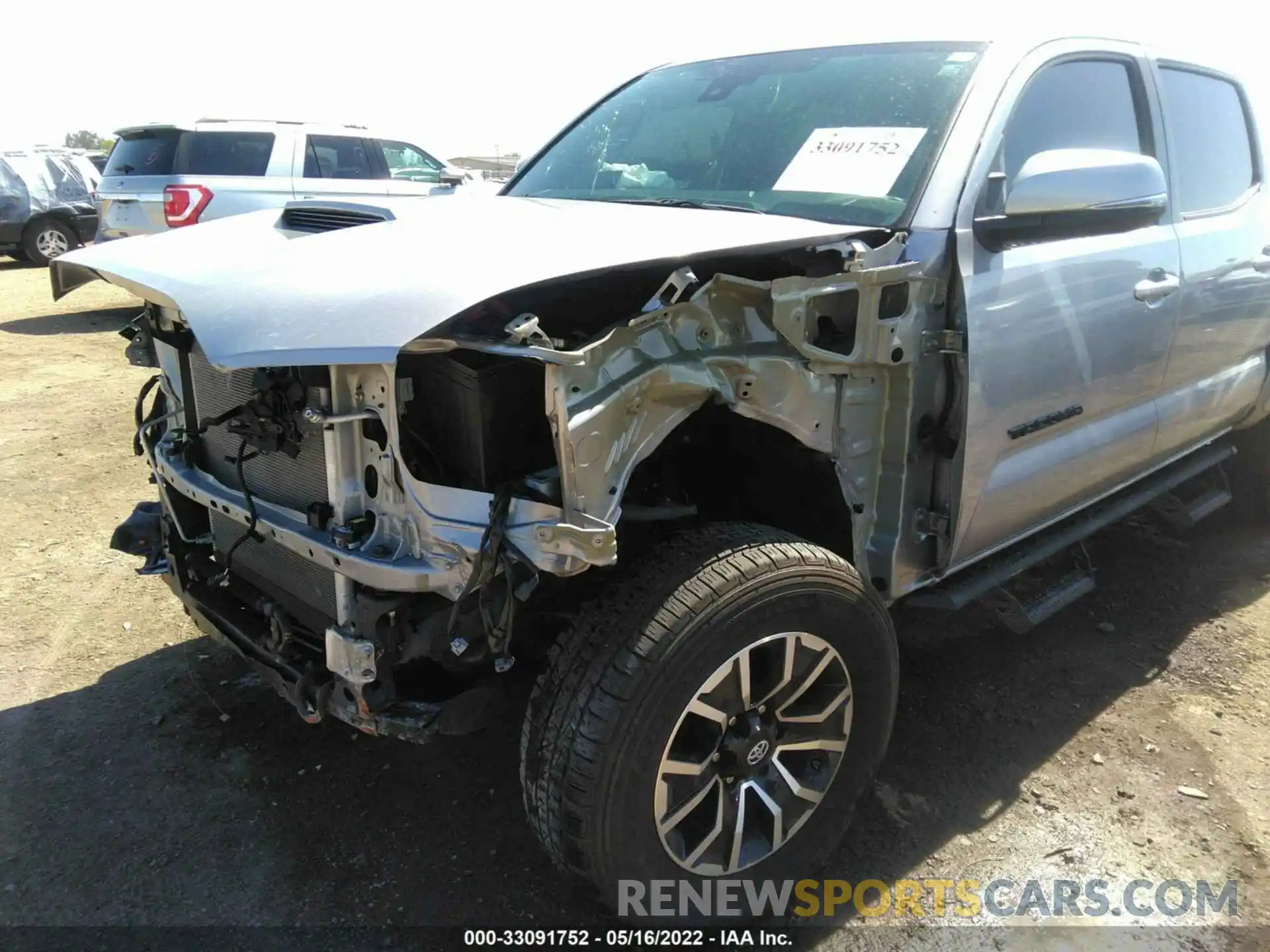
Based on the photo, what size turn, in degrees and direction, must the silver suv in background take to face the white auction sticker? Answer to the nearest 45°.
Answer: approximately 135° to its right

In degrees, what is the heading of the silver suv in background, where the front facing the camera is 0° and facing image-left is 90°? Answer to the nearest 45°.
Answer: approximately 225°

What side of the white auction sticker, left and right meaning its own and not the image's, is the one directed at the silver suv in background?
right

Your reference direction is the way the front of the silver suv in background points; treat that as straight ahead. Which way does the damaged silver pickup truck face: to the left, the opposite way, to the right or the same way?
the opposite way

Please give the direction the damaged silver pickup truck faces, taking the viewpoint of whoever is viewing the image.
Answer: facing the viewer and to the left of the viewer
